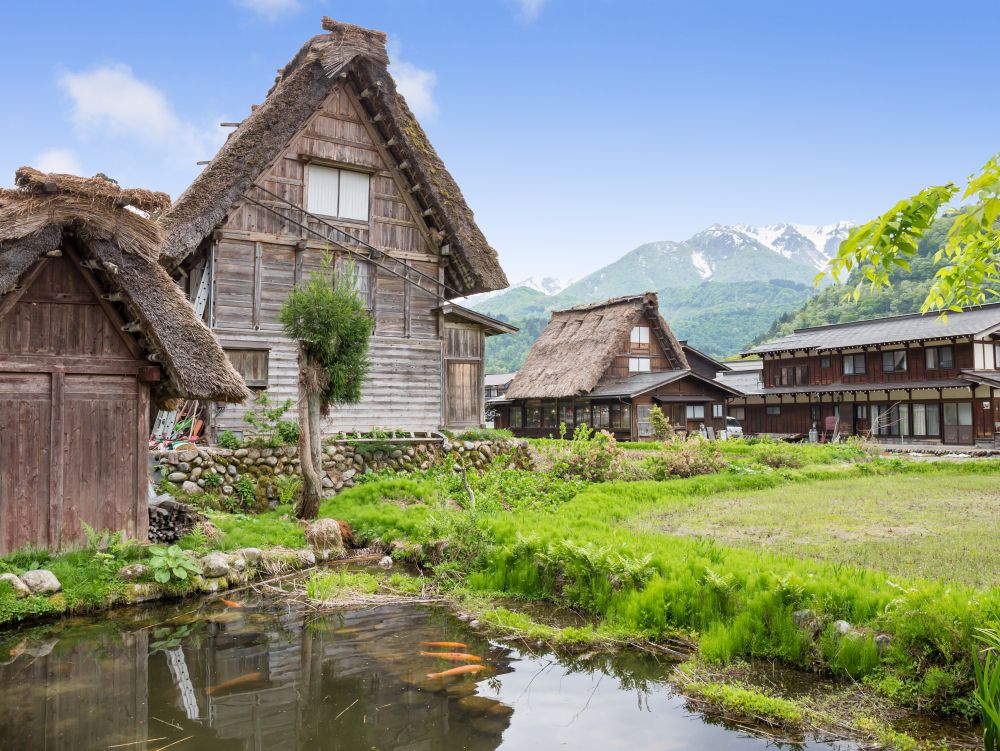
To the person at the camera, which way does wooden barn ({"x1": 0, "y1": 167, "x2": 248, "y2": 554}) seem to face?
facing the viewer

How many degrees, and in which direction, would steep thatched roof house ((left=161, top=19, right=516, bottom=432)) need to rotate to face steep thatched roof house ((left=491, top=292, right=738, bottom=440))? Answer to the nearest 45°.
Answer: approximately 135° to its left

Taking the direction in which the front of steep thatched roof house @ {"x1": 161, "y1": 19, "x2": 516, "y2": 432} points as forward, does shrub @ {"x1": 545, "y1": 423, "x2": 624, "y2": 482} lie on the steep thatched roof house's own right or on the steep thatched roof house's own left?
on the steep thatched roof house's own left

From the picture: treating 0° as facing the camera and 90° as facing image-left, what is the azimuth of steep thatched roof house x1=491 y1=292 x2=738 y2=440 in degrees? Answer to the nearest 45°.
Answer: approximately 315°

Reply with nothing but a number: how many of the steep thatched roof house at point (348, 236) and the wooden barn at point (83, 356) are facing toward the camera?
2

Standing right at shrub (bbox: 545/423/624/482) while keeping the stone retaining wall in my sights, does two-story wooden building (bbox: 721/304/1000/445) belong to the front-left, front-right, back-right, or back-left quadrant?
back-right

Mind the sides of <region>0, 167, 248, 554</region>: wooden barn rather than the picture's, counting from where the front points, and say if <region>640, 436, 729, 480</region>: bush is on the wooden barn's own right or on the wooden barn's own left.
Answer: on the wooden barn's own left

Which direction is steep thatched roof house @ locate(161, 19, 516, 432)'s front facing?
toward the camera

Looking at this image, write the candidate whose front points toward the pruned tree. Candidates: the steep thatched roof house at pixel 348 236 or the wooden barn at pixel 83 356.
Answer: the steep thatched roof house

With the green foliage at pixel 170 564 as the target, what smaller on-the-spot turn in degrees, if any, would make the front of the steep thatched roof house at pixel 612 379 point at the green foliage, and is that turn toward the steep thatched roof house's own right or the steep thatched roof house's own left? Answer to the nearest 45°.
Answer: approximately 45° to the steep thatched roof house's own right
